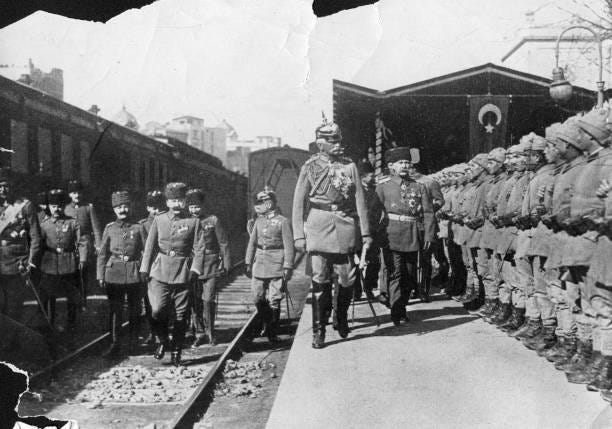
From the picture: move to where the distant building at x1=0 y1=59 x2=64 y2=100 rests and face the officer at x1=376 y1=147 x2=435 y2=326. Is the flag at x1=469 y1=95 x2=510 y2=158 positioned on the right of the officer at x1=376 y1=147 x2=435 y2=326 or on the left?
left

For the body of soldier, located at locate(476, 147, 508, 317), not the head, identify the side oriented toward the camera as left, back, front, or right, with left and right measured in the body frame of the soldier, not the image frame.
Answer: left

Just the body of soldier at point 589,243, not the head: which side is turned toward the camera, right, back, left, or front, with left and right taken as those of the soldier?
left

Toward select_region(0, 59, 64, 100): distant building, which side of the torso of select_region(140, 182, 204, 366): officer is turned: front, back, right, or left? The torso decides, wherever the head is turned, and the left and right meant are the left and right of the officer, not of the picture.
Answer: back
